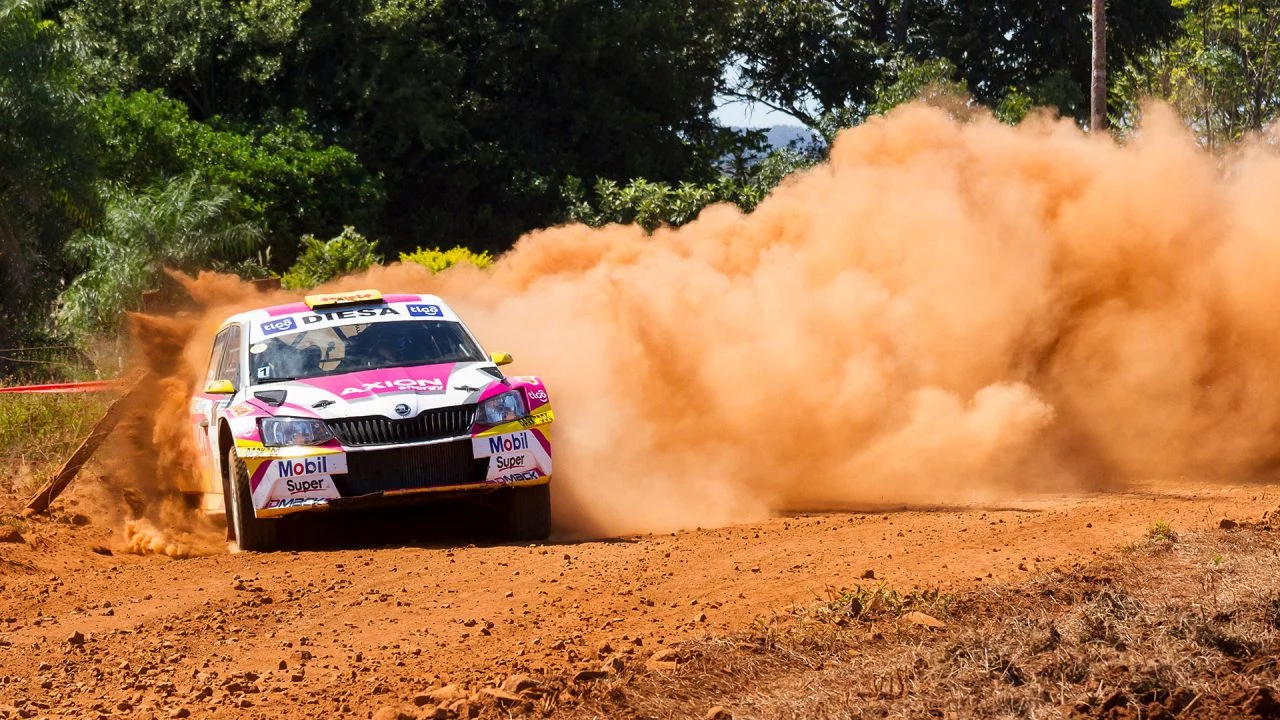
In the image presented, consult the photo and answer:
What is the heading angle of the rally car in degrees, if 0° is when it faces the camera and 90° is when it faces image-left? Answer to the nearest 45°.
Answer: approximately 0°

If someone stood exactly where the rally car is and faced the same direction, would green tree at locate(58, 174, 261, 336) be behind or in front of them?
behind

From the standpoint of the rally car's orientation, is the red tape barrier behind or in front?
behind

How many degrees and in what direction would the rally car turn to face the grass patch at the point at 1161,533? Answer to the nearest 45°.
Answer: approximately 90° to its left

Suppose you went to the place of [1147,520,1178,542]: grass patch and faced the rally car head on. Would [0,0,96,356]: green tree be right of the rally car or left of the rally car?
right

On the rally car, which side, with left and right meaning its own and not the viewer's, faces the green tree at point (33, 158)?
back

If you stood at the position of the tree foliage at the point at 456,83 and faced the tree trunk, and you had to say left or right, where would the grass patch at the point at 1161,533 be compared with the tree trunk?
right

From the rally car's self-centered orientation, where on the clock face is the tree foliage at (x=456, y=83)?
The tree foliage is roughly at 6 o'clock from the rally car.

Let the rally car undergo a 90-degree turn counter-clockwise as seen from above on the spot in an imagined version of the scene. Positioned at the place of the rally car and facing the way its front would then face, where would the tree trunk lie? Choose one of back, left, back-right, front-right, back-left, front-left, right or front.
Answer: front-left

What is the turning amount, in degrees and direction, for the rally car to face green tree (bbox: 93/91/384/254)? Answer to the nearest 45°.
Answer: approximately 180°

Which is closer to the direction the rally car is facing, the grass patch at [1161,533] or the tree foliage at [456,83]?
the grass patch
